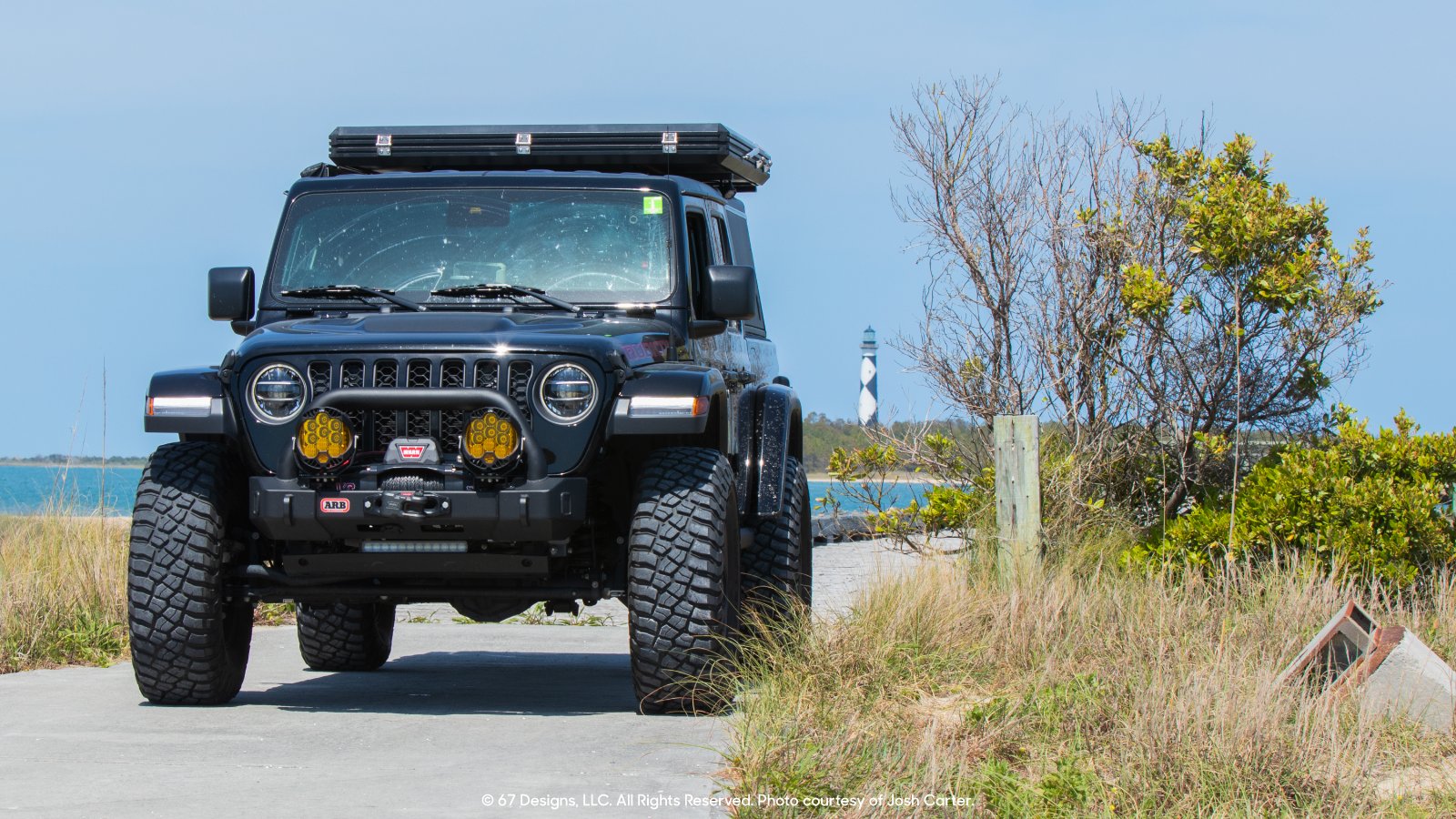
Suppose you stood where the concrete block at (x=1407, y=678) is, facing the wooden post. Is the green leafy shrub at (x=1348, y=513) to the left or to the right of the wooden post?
right

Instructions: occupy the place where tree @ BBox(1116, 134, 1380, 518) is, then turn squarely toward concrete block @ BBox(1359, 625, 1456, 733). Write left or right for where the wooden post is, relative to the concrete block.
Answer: right

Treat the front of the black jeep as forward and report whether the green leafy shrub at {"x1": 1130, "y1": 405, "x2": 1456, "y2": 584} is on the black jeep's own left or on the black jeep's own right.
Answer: on the black jeep's own left

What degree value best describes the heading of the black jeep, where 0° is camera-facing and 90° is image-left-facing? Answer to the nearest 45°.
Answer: approximately 0°

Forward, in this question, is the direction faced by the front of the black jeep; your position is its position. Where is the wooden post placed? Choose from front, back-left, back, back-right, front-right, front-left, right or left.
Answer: back-left

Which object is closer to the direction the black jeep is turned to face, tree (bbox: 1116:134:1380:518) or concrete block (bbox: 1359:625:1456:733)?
the concrete block

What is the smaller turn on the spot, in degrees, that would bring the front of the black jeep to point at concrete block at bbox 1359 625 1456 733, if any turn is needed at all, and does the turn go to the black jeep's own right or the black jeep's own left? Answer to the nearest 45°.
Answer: approximately 90° to the black jeep's own left

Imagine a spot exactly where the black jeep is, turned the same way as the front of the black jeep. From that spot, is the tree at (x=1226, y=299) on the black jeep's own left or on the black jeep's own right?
on the black jeep's own left
